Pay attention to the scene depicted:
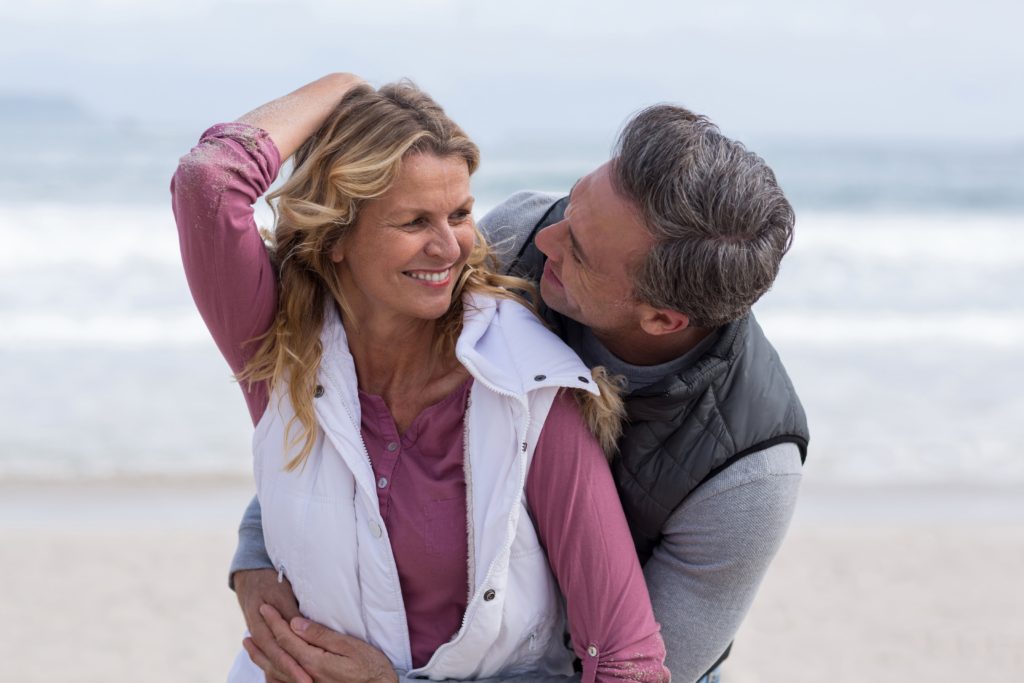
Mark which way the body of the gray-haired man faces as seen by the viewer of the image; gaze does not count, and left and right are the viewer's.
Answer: facing the viewer and to the left of the viewer

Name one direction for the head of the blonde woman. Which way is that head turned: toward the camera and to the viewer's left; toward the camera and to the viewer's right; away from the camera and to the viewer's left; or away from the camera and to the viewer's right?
toward the camera and to the viewer's right

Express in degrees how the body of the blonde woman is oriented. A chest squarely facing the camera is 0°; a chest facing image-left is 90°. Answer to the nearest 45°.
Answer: approximately 0°

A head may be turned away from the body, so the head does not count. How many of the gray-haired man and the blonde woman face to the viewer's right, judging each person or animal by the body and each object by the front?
0
